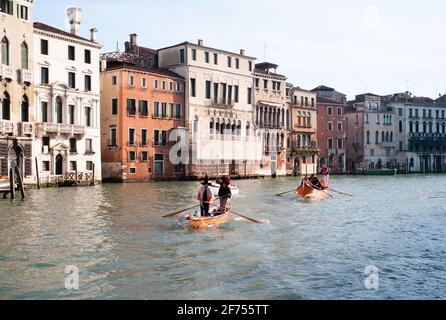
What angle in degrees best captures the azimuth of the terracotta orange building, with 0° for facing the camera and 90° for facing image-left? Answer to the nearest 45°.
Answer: approximately 315°

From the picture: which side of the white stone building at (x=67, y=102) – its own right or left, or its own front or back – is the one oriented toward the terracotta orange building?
left

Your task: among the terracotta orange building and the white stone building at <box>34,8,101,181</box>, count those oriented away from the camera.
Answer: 0

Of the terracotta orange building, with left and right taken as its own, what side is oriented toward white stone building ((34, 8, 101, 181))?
right

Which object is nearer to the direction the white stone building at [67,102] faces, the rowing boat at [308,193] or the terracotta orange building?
the rowing boat

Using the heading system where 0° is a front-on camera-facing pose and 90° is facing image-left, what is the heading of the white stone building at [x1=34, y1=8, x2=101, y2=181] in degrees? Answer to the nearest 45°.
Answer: approximately 315°

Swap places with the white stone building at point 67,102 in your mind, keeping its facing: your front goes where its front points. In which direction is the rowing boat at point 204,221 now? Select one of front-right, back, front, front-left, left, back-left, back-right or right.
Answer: front-right

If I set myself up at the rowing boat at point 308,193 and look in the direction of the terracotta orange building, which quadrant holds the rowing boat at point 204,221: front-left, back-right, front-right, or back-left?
back-left

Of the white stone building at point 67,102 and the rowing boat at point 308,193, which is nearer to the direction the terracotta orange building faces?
the rowing boat

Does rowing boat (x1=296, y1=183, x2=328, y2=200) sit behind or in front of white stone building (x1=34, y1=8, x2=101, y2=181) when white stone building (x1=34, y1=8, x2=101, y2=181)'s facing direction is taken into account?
in front
